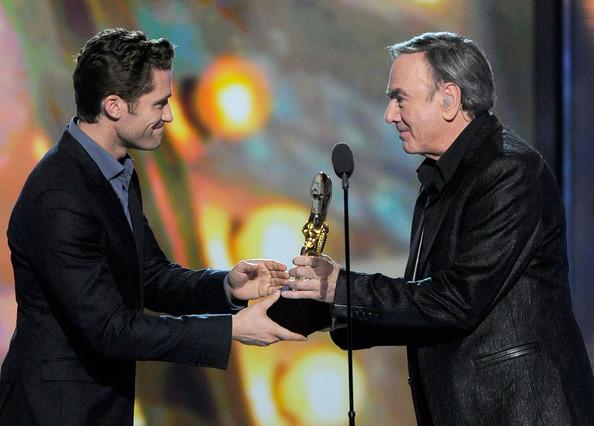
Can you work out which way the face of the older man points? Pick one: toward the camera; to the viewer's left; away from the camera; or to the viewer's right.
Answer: to the viewer's left

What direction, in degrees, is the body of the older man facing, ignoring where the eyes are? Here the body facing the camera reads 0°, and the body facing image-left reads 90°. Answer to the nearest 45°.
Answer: approximately 90°
